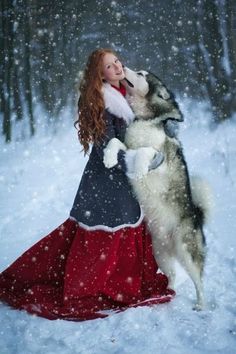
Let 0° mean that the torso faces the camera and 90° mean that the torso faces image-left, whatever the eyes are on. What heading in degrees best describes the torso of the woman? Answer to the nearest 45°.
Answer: approximately 270°

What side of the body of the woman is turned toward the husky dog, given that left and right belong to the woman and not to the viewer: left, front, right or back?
front

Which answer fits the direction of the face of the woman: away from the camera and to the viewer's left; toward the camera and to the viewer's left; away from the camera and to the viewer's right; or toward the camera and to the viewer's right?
toward the camera and to the viewer's right
